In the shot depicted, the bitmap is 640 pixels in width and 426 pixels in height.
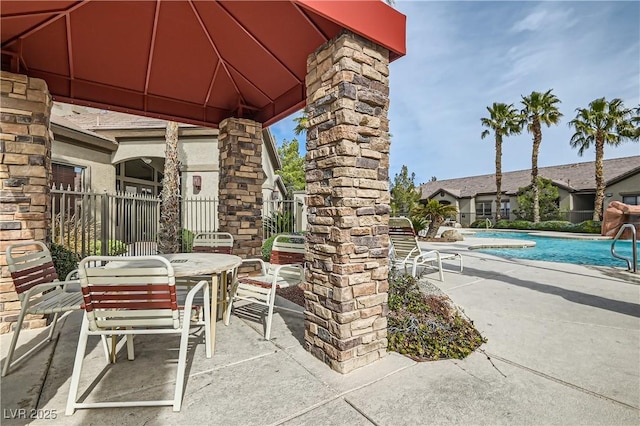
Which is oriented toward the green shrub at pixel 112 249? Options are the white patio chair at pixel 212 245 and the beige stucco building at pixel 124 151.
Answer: the beige stucco building

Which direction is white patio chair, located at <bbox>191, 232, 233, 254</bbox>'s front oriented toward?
toward the camera

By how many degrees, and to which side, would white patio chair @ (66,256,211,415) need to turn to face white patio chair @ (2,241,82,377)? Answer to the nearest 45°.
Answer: approximately 90° to its left

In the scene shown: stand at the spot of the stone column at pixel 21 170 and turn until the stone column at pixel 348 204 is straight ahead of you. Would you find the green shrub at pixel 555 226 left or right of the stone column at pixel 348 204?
left

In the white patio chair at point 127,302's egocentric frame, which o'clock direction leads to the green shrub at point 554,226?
The green shrub is roughly at 1 o'clock from the white patio chair.

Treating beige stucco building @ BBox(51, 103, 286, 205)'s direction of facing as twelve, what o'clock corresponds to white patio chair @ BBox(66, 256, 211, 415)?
The white patio chair is roughly at 12 o'clock from the beige stucco building.

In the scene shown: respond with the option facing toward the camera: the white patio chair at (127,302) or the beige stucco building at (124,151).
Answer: the beige stucco building

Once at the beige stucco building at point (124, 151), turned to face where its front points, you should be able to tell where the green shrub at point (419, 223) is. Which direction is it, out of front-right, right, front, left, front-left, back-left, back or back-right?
left

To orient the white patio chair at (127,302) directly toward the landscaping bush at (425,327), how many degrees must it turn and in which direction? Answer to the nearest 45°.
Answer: approximately 45° to its right

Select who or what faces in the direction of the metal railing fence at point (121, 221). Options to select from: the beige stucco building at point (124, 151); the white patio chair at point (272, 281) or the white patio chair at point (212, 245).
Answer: the beige stucco building

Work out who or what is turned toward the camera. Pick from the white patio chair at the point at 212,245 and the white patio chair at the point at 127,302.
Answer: the white patio chair at the point at 212,245

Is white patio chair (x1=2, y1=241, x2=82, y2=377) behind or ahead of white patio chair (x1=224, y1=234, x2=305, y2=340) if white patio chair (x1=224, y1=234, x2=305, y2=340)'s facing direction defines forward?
ahead

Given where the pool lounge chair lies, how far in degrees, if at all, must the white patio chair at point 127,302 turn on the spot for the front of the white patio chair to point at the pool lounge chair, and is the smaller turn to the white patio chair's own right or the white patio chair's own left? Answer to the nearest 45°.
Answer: approximately 45° to the white patio chair's own right

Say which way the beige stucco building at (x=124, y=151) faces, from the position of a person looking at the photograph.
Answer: facing the viewer

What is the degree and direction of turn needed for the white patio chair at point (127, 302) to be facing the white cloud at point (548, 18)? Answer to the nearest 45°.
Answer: approximately 45° to its right

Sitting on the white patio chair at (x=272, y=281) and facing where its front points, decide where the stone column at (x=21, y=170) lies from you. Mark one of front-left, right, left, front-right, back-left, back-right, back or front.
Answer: front-right

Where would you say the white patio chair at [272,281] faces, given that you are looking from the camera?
facing the viewer and to the left of the viewer

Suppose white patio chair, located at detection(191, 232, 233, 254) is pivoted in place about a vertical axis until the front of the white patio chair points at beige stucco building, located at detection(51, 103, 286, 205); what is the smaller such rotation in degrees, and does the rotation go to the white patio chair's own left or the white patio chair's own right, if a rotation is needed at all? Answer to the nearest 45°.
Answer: approximately 180°

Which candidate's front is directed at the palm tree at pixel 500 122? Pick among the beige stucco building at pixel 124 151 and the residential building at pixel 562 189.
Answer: the residential building

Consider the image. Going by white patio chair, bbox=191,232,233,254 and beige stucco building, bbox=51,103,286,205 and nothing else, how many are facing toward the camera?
2

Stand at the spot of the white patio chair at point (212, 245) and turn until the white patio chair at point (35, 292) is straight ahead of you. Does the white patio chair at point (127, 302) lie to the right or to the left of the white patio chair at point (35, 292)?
left

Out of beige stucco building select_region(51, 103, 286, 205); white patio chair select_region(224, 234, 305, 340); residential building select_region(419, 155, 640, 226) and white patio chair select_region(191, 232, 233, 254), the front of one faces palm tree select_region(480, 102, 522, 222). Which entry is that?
the residential building
